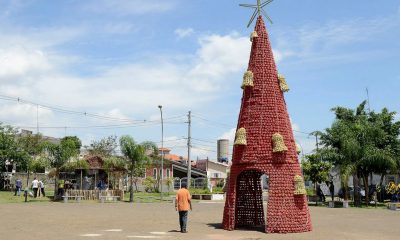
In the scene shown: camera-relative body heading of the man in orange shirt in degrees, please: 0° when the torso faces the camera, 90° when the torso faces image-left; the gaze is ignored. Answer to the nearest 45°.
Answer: approximately 180°

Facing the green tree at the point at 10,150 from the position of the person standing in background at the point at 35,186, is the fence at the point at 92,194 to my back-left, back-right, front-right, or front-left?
back-right

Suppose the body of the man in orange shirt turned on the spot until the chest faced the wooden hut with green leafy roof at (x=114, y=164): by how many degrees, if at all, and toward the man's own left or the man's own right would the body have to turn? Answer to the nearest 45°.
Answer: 0° — they already face it

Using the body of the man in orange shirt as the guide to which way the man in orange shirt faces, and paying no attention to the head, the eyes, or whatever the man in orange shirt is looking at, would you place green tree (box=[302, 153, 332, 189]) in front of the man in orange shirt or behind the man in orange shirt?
in front

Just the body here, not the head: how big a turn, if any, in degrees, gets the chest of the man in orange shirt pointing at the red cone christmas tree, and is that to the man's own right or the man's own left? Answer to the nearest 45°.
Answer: approximately 90° to the man's own right

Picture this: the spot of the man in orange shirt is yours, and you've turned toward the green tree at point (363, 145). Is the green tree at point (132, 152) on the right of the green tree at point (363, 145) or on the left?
left

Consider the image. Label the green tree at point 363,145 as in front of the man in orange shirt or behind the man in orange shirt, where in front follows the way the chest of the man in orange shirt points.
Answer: in front
